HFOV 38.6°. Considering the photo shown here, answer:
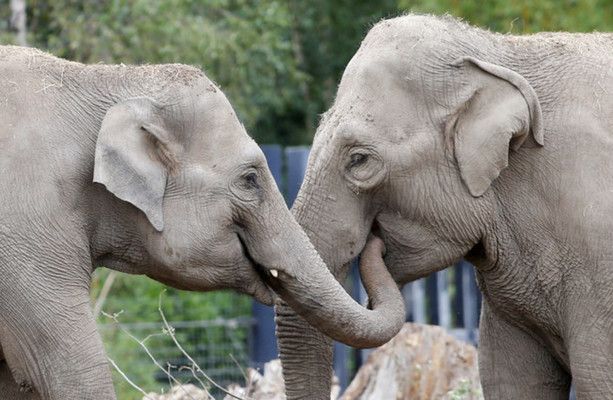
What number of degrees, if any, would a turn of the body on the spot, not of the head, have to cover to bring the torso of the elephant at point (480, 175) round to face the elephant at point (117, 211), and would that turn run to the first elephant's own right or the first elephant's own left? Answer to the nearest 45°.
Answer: approximately 45° to the first elephant's own left

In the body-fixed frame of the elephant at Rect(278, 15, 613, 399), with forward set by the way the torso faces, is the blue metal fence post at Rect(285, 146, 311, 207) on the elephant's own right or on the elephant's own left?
on the elephant's own right

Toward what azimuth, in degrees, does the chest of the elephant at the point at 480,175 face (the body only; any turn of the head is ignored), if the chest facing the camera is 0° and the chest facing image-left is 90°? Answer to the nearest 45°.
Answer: approximately 90°

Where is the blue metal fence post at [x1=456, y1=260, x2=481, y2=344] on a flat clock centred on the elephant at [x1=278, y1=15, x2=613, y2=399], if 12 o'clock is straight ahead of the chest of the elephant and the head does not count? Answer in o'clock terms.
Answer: The blue metal fence post is roughly at 3 o'clock from the elephant.

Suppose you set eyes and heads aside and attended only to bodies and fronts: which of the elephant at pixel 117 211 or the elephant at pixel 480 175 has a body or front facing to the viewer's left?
the elephant at pixel 480 175

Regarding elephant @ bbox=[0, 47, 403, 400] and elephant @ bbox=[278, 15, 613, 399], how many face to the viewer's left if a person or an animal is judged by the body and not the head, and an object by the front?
1

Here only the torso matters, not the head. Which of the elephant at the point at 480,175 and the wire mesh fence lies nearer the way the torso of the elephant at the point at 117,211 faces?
the elephant

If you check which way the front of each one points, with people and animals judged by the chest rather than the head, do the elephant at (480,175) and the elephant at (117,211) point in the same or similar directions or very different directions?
very different directions

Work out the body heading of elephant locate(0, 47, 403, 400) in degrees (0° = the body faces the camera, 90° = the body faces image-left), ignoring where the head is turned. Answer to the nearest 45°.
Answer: approximately 270°

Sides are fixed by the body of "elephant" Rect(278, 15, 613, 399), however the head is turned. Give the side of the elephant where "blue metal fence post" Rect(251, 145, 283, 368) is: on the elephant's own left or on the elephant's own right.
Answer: on the elephant's own right

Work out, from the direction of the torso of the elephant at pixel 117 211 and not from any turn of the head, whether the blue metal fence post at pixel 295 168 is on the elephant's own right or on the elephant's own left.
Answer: on the elephant's own left
